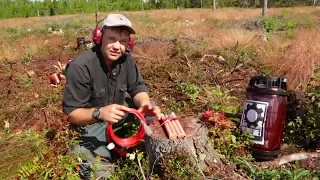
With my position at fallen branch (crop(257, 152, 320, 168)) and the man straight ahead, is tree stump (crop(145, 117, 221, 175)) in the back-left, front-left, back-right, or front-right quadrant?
front-left

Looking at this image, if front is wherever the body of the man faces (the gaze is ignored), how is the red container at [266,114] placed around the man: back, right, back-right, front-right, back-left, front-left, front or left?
front-left
